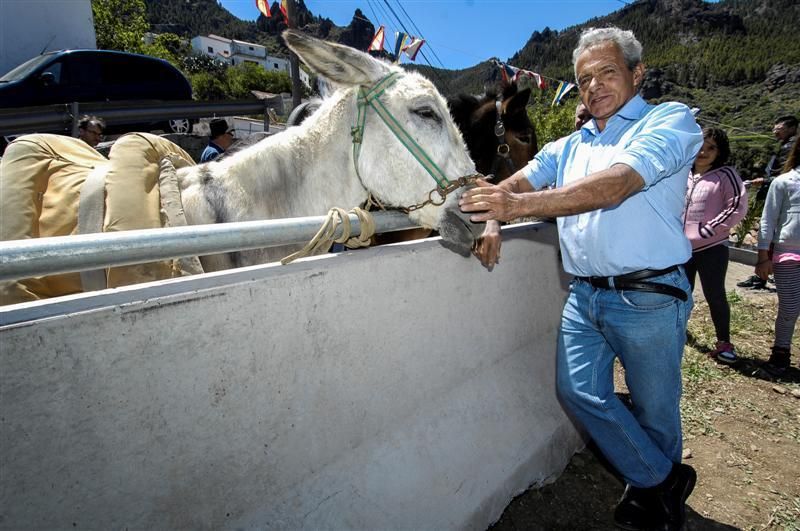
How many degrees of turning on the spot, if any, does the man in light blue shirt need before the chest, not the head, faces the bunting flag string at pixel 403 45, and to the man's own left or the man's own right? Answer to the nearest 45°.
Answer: approximately 90° to the man's own right

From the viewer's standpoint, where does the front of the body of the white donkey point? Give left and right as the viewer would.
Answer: facing to the right of the viewer

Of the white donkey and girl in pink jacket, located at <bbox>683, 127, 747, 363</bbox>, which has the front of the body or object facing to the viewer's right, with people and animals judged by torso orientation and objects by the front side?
the white donkey

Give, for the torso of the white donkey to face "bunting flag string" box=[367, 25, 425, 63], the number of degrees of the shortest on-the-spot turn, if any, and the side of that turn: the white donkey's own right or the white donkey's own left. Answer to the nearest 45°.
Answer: approximately 90° to the white donkey's own left

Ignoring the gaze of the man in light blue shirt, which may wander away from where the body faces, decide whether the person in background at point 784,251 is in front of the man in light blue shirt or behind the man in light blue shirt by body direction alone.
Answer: behind
